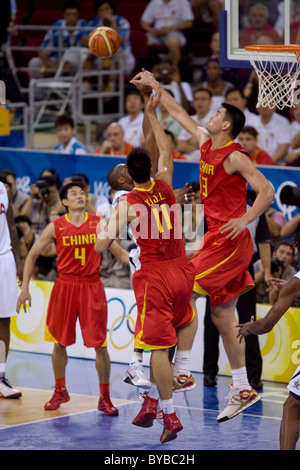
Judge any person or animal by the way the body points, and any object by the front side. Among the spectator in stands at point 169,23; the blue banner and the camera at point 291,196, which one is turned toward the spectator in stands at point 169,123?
the spectator in stands at point 169,23

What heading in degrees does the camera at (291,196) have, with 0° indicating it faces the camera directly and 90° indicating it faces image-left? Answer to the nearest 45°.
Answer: approximately 45°

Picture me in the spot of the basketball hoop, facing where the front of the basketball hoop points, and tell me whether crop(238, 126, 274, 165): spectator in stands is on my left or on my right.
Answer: on my right

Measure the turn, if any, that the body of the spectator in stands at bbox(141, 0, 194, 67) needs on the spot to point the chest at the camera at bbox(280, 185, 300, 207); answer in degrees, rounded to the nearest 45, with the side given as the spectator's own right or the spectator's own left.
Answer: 0° — they already face it

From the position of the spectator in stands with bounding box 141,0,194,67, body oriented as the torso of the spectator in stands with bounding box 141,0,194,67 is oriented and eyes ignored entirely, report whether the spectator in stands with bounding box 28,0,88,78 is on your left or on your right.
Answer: on your right
